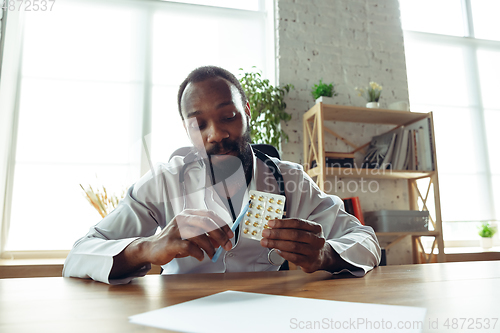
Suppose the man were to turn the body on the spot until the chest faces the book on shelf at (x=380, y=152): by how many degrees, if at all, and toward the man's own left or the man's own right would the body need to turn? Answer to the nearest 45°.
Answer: approximately 135° to the man's own left

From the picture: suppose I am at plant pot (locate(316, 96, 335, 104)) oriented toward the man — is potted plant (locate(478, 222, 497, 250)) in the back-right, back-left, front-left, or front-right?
back-left

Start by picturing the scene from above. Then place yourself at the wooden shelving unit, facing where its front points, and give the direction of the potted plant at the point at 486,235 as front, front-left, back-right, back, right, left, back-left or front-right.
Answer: left

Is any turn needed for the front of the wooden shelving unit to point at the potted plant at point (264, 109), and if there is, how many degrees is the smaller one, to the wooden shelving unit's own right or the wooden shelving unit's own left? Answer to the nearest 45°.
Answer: approximately 90° to the wooden shelving unit's own right

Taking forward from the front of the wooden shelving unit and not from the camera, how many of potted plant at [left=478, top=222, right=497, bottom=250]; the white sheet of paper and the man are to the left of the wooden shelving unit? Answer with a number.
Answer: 1

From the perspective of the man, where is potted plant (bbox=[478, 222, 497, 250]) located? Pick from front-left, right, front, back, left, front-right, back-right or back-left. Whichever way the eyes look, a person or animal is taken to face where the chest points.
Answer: back-left

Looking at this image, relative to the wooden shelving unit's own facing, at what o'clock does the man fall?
The man is roughly at 2 o'clock from the wooden shelving unit.

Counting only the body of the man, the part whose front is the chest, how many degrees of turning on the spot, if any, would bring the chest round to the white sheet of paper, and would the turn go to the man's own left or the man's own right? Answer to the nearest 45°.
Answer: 0° — they already face it

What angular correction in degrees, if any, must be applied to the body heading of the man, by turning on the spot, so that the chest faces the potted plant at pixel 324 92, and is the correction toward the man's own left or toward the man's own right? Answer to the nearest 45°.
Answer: approximately 135° to the man's own left

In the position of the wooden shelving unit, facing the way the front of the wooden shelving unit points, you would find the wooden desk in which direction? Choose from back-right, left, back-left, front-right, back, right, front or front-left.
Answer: front-right

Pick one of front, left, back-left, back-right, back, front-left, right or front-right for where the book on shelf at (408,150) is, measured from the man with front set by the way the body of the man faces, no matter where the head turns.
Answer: back-left

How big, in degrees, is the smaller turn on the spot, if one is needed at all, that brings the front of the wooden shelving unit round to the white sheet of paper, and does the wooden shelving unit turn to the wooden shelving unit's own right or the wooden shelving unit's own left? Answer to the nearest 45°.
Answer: approximately 45° to the wooden shelving unit's own right

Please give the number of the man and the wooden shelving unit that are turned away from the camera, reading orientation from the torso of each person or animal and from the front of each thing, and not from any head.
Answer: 0

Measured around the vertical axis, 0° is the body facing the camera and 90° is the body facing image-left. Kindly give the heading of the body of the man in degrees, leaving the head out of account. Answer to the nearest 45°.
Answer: approximately 0°
